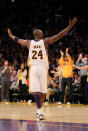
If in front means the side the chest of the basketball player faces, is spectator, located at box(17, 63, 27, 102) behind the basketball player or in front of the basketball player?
in front

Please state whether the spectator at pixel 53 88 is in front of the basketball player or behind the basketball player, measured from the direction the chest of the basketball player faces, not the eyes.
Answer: in front

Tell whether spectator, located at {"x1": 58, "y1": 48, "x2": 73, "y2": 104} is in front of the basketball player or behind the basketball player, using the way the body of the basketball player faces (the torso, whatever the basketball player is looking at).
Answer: in front

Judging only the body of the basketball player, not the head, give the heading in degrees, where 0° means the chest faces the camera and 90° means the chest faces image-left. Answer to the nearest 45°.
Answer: approximately 180°

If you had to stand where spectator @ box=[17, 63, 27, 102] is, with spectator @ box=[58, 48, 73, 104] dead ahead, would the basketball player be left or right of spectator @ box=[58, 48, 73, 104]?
right
